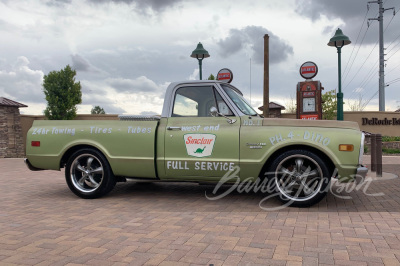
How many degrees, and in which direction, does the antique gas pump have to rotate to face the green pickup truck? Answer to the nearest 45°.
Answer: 0° — it already faces it

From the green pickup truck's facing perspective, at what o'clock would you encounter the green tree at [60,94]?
The green tree is roughly at 8 o'clock from the green pickup truck.

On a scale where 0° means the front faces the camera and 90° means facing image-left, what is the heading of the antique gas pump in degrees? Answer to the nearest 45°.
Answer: approximately 0°

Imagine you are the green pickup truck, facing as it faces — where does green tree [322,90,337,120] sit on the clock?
The green tree is roughly at 10 o'clock from the green pickup truck.

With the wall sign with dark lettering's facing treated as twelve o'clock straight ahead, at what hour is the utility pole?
The utility pole is roughly at 6 o'clock from the wall sign with dark lettering.

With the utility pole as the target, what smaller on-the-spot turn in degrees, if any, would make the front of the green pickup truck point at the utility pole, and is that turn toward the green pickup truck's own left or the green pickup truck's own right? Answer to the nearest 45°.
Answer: approximately 45° to the green pickup truck's own left

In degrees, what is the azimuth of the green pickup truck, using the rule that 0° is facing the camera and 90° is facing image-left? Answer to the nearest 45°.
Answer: approximately 270°

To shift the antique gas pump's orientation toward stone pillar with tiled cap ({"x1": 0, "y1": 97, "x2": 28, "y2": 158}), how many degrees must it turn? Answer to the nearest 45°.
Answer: approximately 90° to its right
